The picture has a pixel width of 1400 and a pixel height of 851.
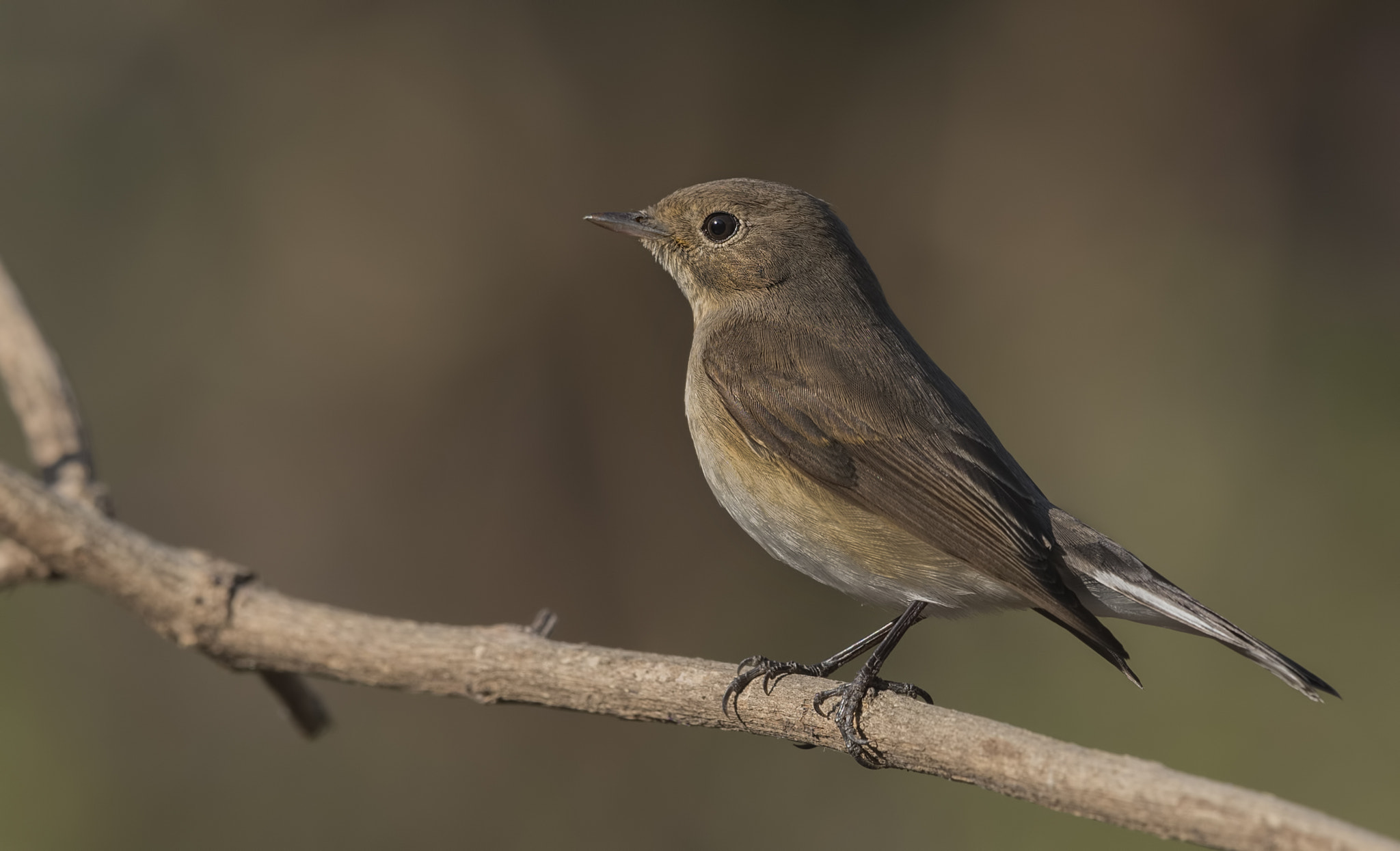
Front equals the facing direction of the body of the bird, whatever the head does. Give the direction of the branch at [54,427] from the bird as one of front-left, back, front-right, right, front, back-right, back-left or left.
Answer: front

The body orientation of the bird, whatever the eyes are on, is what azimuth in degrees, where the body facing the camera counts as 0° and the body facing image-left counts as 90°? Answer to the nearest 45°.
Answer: approximately 90°
